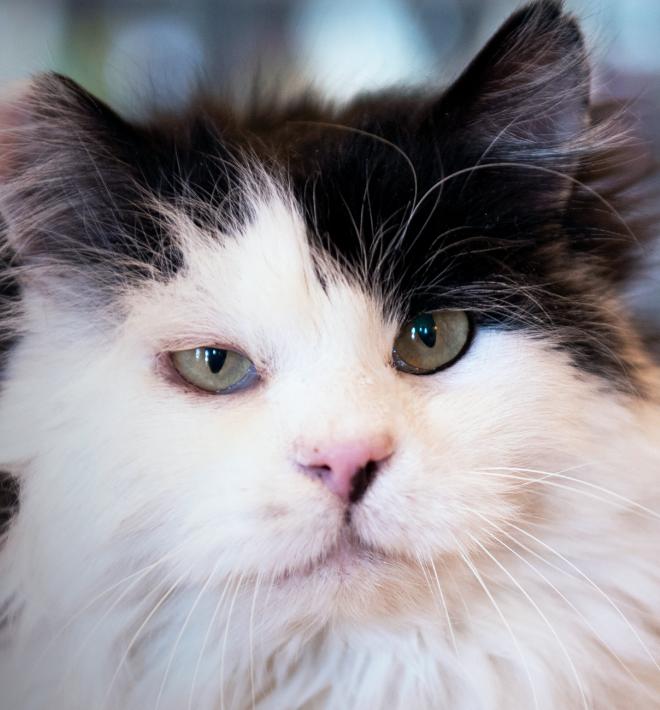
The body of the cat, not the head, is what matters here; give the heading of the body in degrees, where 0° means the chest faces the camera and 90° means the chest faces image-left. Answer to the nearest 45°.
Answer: approximately 0°
